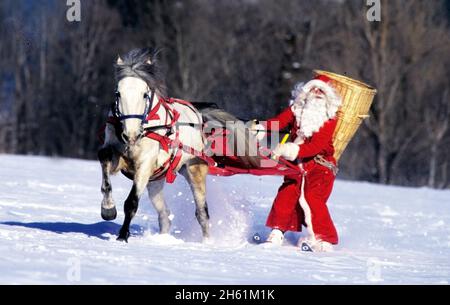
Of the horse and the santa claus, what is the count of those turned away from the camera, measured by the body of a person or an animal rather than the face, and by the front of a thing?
0

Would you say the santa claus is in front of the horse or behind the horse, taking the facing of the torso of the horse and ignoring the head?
behind

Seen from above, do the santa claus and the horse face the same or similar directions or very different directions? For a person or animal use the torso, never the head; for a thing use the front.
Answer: same or similar directions

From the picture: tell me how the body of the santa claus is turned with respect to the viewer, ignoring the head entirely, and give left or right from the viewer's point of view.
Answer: facing the viewer and to the left of the viewer

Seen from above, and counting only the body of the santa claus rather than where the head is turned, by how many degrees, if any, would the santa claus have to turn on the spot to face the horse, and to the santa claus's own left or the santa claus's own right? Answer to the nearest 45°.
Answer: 0° — they already face it
